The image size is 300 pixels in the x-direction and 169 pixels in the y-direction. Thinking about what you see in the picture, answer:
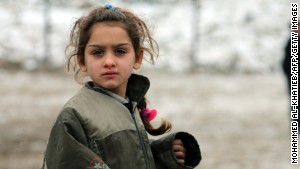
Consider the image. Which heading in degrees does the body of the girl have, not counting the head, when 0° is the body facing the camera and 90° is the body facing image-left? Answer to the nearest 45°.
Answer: approximately 315°

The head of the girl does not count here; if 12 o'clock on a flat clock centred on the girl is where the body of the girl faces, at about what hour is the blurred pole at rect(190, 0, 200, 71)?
The blurred pole is roughly at 8 o'clock from the girl.
